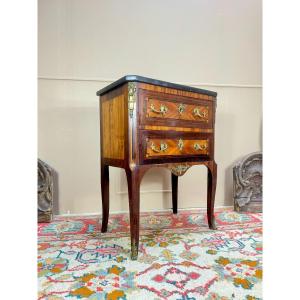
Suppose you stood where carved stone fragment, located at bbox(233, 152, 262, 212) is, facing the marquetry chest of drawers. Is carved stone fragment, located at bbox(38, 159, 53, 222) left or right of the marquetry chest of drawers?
right

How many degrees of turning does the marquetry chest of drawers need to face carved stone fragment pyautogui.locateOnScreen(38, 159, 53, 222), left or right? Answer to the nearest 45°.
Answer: approximately 180°

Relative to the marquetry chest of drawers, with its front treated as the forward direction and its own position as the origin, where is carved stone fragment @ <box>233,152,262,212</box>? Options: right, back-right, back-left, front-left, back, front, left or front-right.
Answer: left

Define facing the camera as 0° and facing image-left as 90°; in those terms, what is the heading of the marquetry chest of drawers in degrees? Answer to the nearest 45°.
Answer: approximately 315°
